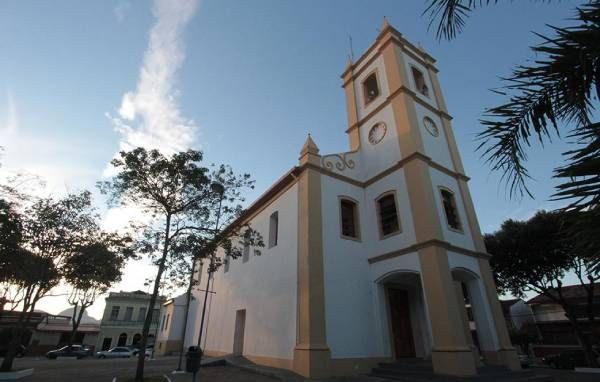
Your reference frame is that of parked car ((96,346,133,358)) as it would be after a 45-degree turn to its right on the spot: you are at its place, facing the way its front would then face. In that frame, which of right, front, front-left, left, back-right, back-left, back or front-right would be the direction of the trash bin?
back-left

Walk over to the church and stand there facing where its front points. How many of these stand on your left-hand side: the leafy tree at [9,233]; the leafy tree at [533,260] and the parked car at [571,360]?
2

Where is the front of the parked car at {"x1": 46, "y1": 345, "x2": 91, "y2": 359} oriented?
to the viewer's left

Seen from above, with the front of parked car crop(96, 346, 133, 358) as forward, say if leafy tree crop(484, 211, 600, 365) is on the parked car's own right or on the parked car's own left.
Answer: on the parked car's own left

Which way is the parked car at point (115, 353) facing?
to the viewer's left

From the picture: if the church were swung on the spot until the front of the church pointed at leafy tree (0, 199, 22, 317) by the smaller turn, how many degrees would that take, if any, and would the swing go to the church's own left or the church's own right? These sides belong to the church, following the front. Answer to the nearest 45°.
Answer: approximately 135° to the church's own right

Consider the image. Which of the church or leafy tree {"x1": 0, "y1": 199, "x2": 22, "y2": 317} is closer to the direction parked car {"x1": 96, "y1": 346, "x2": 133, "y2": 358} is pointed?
the leafy tree

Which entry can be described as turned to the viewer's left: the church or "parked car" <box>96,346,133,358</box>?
the parked car

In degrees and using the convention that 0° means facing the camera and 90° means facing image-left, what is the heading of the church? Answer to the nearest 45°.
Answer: approximately 315°

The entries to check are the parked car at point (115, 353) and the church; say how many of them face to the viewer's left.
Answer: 1
